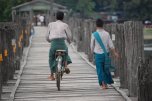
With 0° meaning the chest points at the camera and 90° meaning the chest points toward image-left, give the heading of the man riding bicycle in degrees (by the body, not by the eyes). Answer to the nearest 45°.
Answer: approximately 180°

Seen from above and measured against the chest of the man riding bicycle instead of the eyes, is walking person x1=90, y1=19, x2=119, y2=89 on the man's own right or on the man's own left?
on the man's own right
